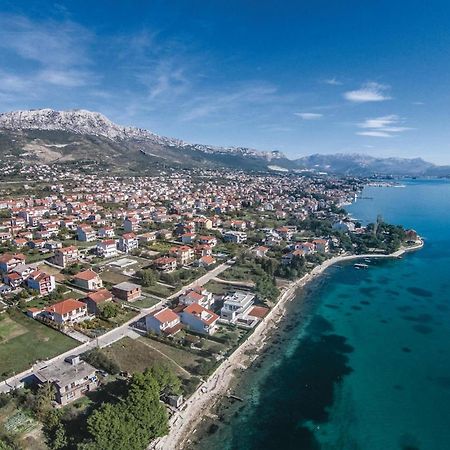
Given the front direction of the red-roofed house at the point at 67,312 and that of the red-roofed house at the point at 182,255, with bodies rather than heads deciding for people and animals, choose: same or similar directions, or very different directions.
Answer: same or similar directions

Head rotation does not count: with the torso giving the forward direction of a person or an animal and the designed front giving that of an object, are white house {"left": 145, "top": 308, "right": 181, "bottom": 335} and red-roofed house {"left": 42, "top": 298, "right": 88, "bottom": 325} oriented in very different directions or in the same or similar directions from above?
same or similar directions

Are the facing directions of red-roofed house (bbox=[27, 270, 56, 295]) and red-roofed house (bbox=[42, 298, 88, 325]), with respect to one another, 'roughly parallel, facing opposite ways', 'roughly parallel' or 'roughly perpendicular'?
roughly parallel

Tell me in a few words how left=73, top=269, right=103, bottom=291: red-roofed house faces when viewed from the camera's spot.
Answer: facing the viewer and to the right of the viewer

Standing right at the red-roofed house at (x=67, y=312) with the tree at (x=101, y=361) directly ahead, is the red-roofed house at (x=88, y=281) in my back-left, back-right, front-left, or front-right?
back-left

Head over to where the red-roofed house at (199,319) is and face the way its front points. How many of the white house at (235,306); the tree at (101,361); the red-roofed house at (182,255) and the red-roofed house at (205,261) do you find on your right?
1
